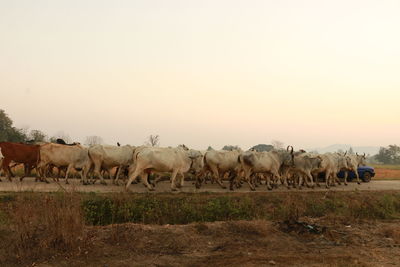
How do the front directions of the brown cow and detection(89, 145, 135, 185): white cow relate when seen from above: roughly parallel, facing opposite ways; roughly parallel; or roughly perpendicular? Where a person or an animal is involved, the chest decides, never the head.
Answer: roughly parallel

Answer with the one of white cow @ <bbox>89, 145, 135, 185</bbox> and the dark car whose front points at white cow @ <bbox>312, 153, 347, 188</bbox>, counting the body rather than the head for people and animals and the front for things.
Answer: white cow @ <bbox>89, 145, 135, 185</bbox>

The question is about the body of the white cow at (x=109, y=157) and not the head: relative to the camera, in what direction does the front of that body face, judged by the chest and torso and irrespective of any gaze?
to the viewer's right

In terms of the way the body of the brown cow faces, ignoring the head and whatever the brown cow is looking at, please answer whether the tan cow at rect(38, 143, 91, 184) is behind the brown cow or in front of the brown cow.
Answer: in front

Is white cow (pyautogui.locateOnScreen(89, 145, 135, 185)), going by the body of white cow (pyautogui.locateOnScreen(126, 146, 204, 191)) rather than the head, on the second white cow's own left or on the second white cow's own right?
on the second white cow's own left

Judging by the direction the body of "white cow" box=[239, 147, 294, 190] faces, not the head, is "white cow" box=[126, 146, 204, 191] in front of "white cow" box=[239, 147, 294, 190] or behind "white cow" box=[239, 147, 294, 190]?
behind

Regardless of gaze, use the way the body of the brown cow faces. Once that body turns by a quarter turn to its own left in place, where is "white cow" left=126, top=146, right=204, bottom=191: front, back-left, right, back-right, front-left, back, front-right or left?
back-right

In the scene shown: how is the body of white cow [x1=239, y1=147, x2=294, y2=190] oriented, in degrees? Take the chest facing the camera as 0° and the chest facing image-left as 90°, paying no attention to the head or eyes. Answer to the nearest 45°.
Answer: approximately 270°

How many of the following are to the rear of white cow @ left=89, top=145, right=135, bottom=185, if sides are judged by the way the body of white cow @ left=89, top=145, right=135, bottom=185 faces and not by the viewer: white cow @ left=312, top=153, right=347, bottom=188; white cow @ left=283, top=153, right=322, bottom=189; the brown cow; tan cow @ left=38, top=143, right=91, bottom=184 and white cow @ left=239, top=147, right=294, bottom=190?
2

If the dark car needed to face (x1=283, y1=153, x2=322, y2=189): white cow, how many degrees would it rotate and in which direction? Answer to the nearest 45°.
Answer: approximately 135° to its right

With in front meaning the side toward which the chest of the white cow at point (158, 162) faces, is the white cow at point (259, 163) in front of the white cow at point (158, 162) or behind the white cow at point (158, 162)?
in front

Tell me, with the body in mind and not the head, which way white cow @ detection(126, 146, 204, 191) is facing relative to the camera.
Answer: to the viewer's right

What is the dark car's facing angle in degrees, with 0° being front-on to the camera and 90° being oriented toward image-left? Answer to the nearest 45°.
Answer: approximately 270°

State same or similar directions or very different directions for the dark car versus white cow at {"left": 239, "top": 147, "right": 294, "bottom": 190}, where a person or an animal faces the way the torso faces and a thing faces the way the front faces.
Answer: same or similar directions

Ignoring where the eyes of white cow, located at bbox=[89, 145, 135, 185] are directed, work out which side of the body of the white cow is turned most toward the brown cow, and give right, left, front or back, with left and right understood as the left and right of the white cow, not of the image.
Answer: back
